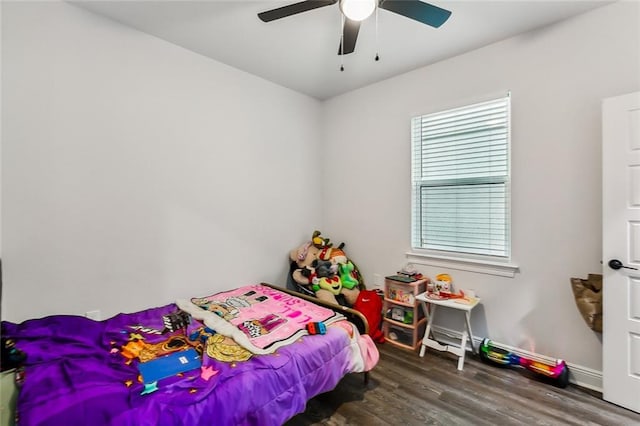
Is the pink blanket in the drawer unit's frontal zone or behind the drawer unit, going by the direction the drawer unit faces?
frontal zone

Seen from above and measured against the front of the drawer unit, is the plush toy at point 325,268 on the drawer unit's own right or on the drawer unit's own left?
on the drawer unit's own right

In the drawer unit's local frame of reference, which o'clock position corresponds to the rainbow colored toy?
The rainbow colored toy is roughly at 8 o'clock from the drawer unit.

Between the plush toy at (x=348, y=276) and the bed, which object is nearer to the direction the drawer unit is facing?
the bed

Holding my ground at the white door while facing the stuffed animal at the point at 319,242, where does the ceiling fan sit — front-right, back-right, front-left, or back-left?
front-left

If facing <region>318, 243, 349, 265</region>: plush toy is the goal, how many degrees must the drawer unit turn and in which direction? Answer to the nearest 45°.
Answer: approximately 90° to its right

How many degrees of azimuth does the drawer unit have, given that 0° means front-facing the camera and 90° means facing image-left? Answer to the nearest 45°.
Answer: approximately 45°

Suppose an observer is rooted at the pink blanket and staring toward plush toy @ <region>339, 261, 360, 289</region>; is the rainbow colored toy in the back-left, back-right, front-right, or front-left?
front-right

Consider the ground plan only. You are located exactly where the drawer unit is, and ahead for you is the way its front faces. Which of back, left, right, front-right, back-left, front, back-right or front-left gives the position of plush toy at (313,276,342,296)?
front-right

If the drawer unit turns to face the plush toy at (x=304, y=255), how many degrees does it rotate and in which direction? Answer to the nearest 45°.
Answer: approximately 45° to its right

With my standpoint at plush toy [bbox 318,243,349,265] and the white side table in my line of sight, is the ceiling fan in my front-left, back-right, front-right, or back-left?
front-right
